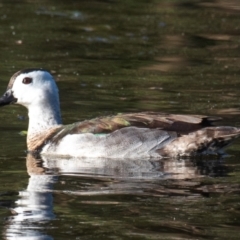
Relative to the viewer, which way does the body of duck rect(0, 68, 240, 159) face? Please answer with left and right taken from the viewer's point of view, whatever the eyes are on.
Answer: facing to the left of the viewer
